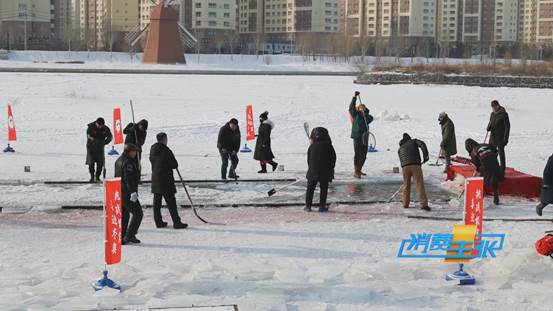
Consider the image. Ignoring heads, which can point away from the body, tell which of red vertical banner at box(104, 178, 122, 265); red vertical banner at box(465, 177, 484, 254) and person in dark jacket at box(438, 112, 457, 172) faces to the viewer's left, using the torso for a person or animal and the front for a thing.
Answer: the person in dark jacket

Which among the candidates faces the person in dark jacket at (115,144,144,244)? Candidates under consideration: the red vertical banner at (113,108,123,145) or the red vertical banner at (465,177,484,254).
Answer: the red vertical banner at (113,108,123,145)

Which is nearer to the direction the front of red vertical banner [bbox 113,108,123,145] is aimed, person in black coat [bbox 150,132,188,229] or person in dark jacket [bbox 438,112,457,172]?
the person in black coat

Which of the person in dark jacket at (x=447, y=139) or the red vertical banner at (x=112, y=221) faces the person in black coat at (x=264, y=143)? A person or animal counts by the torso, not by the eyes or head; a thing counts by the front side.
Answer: the person in dark jacket

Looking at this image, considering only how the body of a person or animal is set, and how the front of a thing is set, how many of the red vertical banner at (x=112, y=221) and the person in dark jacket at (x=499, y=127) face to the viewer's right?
0

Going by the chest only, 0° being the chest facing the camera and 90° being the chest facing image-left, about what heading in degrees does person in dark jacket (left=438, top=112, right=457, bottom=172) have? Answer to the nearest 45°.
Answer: approximately 90°

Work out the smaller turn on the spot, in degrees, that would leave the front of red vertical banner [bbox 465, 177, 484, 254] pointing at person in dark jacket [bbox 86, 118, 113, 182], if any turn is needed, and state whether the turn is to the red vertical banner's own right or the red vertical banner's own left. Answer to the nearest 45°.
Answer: approximately 135° to the red vertical banner's own right

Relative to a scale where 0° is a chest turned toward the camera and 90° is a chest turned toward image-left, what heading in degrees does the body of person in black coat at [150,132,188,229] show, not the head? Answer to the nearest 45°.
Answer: approximately 225°

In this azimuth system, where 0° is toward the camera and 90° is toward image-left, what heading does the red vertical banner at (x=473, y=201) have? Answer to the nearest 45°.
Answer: approximately 0°

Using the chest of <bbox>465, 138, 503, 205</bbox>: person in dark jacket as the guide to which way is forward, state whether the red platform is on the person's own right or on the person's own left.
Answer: on the person's own right

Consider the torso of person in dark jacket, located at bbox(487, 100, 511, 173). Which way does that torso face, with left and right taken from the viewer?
facing the viewer and to the left of the viewer
